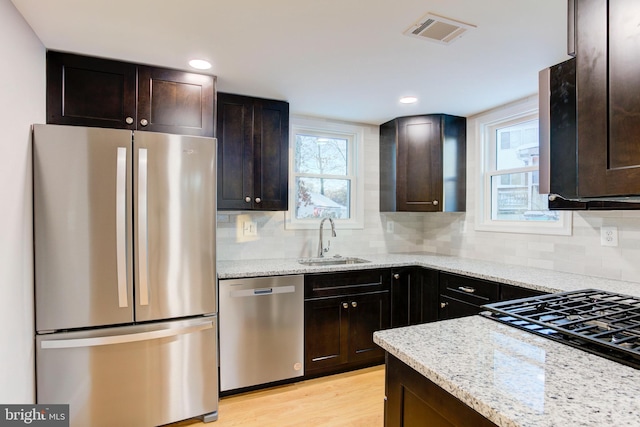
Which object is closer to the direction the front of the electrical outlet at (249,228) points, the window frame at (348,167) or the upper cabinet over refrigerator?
the upper cabinet over refrigerator

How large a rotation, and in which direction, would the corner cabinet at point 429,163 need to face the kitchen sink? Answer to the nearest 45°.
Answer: approximately 90° to its right

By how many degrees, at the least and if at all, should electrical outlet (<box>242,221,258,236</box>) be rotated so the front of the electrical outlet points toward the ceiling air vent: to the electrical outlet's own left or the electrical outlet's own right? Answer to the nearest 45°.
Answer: approximately 45° to the electrical outlet's own left

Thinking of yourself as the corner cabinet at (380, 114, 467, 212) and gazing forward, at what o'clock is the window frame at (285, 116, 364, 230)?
The window frame is roughly at 3 o'clock from the corner cabinet.

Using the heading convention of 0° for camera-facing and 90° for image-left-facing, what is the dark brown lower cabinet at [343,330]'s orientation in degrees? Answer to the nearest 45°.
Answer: approximately 315°

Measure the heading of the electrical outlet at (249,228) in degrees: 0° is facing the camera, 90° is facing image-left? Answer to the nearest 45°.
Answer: approximately 0°

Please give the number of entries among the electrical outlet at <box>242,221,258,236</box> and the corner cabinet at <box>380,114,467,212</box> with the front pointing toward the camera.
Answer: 2

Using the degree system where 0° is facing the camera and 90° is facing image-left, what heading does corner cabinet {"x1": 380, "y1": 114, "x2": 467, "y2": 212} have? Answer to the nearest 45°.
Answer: approximately 0°
